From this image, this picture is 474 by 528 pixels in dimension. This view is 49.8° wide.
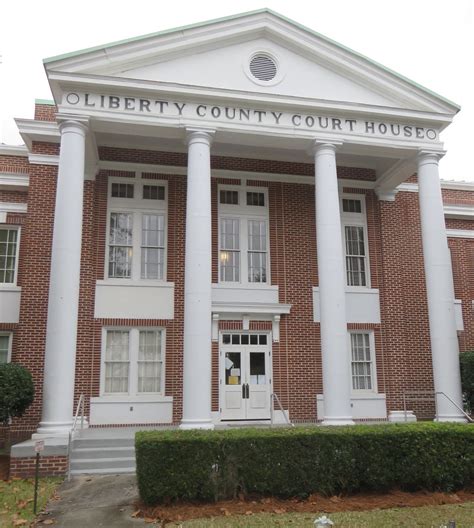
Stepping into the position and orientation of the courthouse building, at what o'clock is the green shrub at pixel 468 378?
The green shrub is roughly at 9 o'clock from the courthouse building.

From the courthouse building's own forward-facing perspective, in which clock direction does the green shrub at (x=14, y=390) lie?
The green shrub is roughly at 2 o'clock from the courthouse building.

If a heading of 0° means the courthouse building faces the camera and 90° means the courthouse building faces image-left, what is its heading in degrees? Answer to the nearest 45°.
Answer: approximately 0°

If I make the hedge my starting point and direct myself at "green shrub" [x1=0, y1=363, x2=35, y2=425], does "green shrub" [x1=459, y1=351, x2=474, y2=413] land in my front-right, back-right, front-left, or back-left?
back-right
